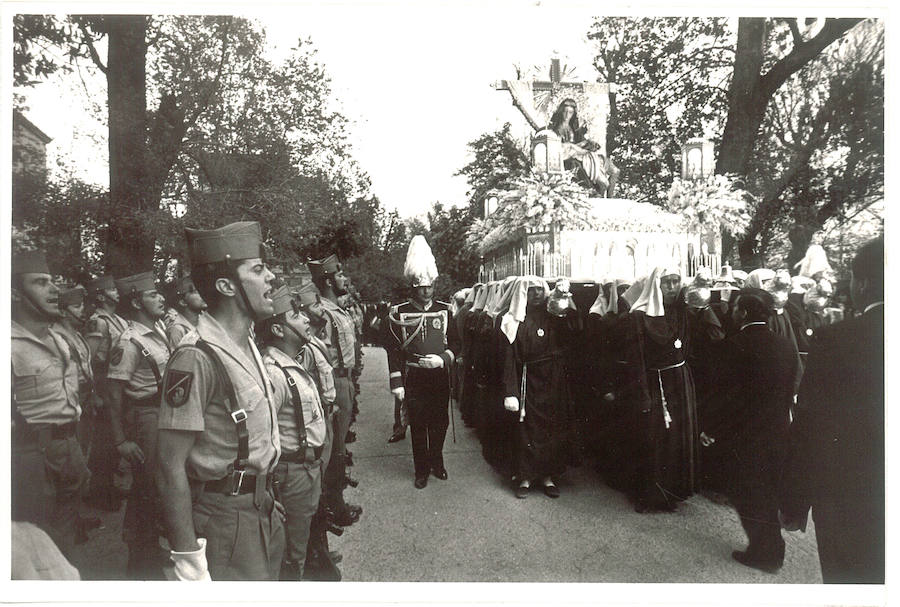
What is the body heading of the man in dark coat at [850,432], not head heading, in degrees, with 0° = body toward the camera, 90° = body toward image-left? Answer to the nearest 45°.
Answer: approximately 180°

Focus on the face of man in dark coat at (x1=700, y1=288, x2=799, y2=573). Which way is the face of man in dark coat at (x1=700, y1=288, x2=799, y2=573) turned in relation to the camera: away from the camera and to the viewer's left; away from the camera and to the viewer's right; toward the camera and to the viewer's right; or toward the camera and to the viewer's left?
away from the camera and to the viewer's left

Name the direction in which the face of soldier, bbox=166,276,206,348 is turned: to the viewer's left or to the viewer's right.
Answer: to the viewer's right

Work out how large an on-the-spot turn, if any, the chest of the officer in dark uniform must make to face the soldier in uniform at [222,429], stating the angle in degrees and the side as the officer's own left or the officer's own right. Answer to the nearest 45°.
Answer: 0° — they already face them

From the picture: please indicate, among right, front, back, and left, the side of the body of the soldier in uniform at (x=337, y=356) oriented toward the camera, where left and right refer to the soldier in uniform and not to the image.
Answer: right

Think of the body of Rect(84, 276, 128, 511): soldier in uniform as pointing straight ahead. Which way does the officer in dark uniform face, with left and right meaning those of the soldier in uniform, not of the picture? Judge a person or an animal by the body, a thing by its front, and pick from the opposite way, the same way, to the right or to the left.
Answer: to the right

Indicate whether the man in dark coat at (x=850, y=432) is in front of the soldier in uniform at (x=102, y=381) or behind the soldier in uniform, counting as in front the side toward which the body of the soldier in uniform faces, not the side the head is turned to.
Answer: in front

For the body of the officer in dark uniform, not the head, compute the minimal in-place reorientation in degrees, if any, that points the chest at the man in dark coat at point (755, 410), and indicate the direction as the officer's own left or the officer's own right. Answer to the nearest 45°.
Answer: approximately 45° to the officer's own left

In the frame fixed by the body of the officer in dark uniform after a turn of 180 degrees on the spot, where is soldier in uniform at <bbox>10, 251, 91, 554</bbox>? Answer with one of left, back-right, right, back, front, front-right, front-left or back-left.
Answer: back-left

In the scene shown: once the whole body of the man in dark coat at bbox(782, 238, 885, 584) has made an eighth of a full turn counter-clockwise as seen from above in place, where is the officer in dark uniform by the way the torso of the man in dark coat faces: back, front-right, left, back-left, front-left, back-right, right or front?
front-left

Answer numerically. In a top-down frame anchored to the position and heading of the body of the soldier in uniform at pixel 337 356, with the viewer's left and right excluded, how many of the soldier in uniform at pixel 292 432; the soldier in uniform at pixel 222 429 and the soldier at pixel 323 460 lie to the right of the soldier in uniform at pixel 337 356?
3

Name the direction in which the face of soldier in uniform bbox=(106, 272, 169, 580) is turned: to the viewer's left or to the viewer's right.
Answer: to the viewer's right

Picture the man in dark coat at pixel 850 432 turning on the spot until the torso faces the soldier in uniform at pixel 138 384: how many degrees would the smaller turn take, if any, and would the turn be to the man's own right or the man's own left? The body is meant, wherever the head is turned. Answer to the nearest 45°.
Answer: approximately 45° to the man's own left

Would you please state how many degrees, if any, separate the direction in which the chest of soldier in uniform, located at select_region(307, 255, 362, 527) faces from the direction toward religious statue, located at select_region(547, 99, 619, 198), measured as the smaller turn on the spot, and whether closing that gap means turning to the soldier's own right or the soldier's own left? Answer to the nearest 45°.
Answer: approximately 45° to the soldier's own left

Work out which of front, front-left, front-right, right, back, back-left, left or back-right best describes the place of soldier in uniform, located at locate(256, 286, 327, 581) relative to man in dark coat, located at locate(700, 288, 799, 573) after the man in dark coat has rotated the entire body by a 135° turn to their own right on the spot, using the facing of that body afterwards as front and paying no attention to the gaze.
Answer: back-right
